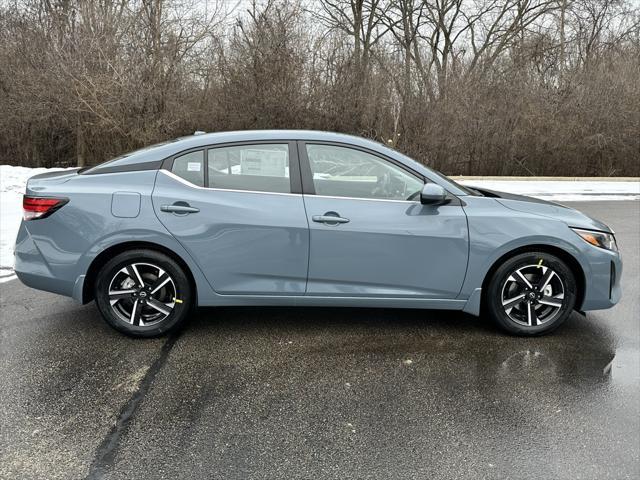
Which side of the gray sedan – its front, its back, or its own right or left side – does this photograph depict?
right

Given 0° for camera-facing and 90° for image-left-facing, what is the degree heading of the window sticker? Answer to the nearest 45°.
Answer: approximately 0°
